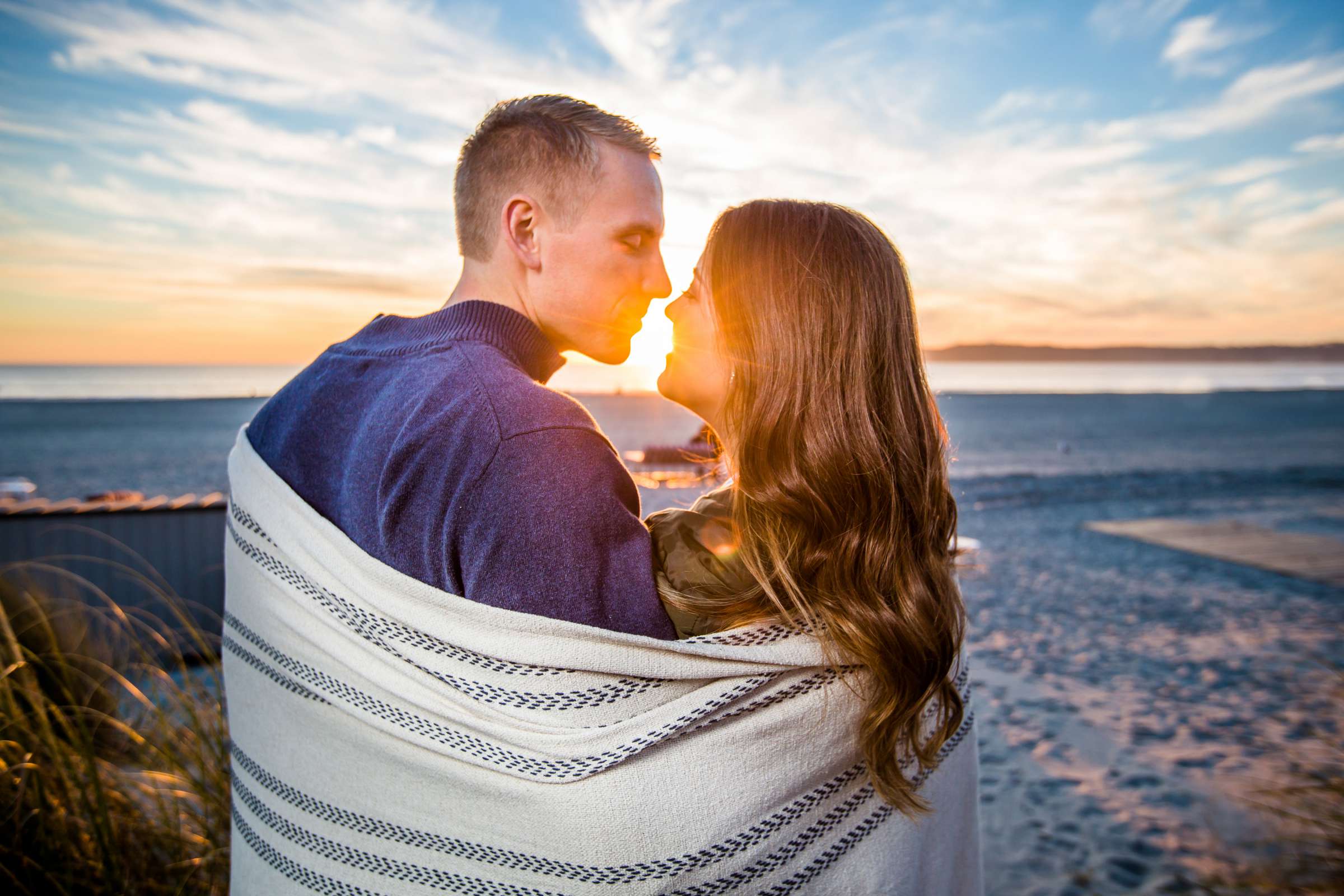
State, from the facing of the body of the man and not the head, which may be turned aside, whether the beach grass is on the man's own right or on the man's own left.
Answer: on the man's own left

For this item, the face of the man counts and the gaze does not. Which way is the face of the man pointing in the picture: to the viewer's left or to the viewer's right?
to the viewer's right

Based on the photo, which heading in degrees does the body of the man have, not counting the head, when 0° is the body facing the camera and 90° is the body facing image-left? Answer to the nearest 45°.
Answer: approximately 225°
